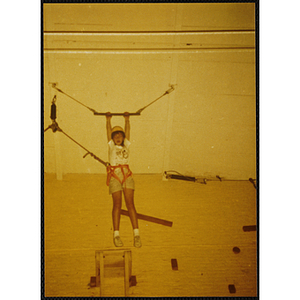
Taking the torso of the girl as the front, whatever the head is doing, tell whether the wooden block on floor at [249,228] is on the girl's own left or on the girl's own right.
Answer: on the girl's own left

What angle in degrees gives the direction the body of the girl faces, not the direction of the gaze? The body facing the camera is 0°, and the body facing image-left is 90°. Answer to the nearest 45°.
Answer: approximately 0°
